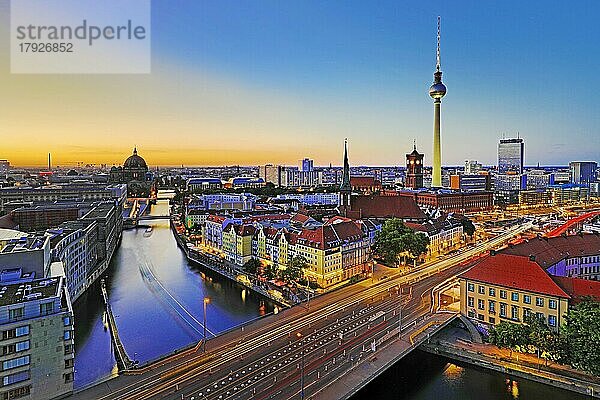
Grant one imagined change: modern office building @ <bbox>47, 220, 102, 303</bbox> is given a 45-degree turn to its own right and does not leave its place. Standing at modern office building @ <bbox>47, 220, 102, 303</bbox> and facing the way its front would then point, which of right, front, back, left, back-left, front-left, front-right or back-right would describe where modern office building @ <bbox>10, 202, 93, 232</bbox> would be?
back

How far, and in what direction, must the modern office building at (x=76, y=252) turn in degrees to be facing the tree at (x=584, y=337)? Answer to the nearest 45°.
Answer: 0° — it already faces it

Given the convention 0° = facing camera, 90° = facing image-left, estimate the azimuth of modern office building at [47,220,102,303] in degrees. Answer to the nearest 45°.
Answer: approximately 315°

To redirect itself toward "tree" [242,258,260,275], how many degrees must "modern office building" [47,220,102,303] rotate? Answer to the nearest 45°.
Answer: approximately 45° to its left

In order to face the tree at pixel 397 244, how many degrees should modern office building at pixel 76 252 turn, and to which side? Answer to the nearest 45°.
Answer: approximately 45° to its left
